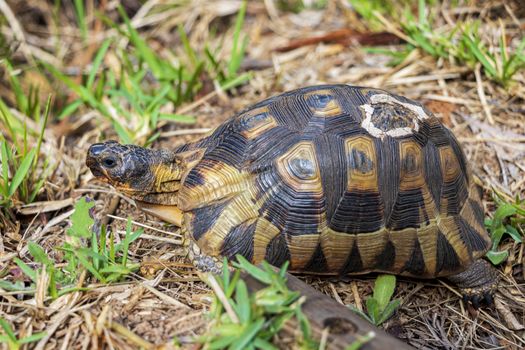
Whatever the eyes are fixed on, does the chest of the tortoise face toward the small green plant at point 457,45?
no

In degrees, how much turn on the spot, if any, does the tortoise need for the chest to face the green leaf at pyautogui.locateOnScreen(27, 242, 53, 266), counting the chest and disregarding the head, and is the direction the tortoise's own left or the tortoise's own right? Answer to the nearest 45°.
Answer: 0° — it already faces it

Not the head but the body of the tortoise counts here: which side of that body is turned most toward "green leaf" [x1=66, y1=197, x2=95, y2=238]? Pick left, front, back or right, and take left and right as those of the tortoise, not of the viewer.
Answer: front

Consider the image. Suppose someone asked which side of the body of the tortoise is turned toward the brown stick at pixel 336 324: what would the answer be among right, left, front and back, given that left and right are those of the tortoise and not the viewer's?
left

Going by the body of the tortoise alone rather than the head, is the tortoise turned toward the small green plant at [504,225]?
no

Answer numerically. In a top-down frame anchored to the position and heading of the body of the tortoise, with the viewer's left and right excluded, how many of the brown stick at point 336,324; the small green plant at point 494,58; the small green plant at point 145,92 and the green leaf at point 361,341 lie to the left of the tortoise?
2

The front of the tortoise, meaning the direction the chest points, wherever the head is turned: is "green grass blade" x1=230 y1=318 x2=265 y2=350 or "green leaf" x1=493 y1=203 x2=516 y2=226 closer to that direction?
the green grass blade

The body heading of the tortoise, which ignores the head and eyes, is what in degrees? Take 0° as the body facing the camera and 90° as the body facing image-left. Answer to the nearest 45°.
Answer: approximately 90°

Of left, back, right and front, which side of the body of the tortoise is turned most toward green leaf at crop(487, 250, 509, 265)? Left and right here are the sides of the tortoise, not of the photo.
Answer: back

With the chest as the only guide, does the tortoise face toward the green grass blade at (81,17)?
no

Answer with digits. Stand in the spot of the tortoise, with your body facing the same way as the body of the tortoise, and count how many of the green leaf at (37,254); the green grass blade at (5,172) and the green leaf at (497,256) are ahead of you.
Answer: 2

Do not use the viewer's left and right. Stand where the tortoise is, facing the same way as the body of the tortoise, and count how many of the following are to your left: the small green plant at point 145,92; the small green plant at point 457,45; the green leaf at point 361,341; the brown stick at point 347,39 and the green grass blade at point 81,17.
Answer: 1

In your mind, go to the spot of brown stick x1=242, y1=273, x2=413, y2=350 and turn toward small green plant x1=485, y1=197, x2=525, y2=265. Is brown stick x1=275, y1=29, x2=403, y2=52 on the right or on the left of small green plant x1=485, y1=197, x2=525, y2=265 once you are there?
left

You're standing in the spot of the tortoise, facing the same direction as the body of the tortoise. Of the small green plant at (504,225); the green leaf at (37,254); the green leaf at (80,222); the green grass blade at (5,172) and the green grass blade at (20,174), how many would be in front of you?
4

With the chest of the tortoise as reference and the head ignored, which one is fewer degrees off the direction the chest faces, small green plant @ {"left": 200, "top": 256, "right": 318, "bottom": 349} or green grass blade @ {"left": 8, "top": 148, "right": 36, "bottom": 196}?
the green grass blade
